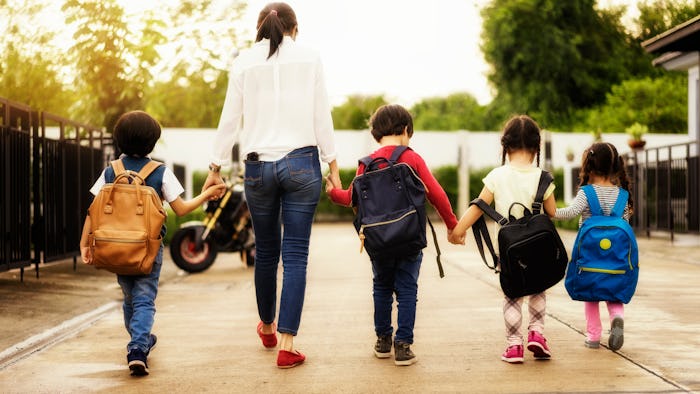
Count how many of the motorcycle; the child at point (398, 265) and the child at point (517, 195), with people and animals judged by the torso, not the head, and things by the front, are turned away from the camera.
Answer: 2

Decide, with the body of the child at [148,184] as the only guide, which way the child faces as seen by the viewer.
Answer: away from the camera

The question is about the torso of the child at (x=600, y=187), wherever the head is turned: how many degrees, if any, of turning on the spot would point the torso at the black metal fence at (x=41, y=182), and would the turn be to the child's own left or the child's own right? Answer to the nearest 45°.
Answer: approximately 45° to the child's own left

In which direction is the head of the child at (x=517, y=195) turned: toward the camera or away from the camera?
away from the camera

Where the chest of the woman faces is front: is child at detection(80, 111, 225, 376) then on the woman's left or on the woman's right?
on the woman's left

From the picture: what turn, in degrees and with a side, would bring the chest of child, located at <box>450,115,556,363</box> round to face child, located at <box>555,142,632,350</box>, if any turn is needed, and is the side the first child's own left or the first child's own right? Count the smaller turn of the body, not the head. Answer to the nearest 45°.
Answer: approximately 45° to the first child's own right

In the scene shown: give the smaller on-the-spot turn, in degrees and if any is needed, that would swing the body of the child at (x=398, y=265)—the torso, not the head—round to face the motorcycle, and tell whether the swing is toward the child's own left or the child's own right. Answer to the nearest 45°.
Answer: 0° — they already face it

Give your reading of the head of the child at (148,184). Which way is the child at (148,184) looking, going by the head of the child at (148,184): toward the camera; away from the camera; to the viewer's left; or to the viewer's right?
away from the camera

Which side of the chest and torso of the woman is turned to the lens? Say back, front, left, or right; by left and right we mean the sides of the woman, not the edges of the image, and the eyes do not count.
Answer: back

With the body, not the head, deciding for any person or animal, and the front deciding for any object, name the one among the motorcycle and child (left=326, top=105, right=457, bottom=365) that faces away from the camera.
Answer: the child

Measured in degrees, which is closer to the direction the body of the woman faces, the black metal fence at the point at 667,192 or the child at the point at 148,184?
the black metal fence

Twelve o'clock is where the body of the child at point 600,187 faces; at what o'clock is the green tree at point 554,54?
The green tree is roughly at 12 o'clock from the child.

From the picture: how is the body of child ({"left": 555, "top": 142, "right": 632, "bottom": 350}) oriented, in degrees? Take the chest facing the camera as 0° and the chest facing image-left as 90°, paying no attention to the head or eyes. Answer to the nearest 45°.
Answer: approximately 180°
